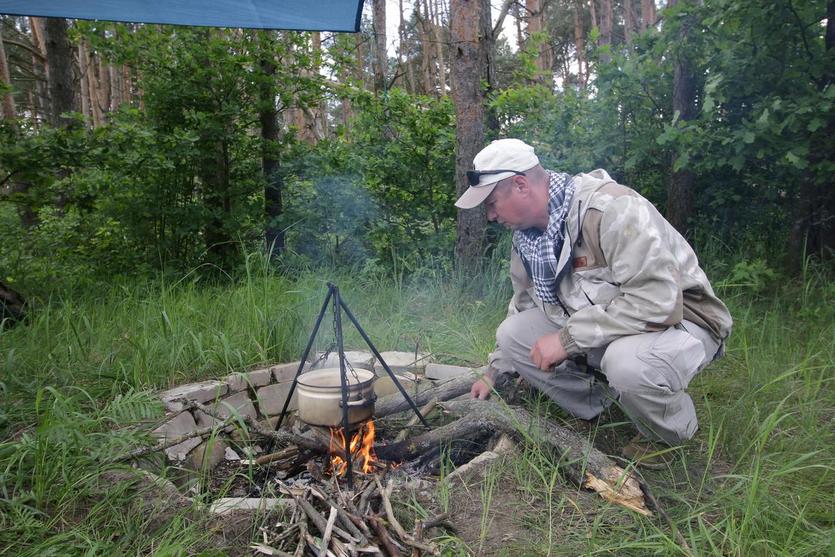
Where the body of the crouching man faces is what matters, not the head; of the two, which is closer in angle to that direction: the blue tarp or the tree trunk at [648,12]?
the blue tarp

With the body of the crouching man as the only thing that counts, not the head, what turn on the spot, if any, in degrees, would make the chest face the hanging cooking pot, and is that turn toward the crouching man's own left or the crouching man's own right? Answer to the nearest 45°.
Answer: approximately 45° to the crouching man's own right

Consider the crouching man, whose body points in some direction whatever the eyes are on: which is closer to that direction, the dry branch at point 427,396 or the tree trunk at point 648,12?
the dry branch

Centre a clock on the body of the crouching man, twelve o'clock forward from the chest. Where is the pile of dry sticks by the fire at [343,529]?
The pile of dry sticks by the fire is roughly at 12 o'clock from the crouching man.

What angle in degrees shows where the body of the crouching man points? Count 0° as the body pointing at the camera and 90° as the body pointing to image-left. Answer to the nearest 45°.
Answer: approximately 45°

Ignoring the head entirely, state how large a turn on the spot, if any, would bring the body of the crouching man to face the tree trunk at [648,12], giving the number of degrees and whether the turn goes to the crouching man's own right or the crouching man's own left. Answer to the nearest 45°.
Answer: approximately 135° to the crouching man's own right

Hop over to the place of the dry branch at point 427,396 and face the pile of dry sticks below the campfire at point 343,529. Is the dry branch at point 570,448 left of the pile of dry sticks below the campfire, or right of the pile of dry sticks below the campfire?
left

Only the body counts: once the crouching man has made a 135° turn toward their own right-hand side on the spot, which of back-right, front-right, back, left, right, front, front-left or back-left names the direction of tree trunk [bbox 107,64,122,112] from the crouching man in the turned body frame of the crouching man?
front-left

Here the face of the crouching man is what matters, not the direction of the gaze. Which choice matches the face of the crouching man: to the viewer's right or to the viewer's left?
to the viewer's left

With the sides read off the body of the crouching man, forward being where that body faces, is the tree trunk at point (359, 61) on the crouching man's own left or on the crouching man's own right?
on the crouching man's own right

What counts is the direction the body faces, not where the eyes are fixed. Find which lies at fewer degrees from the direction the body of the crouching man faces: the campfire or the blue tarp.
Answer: the campfire
